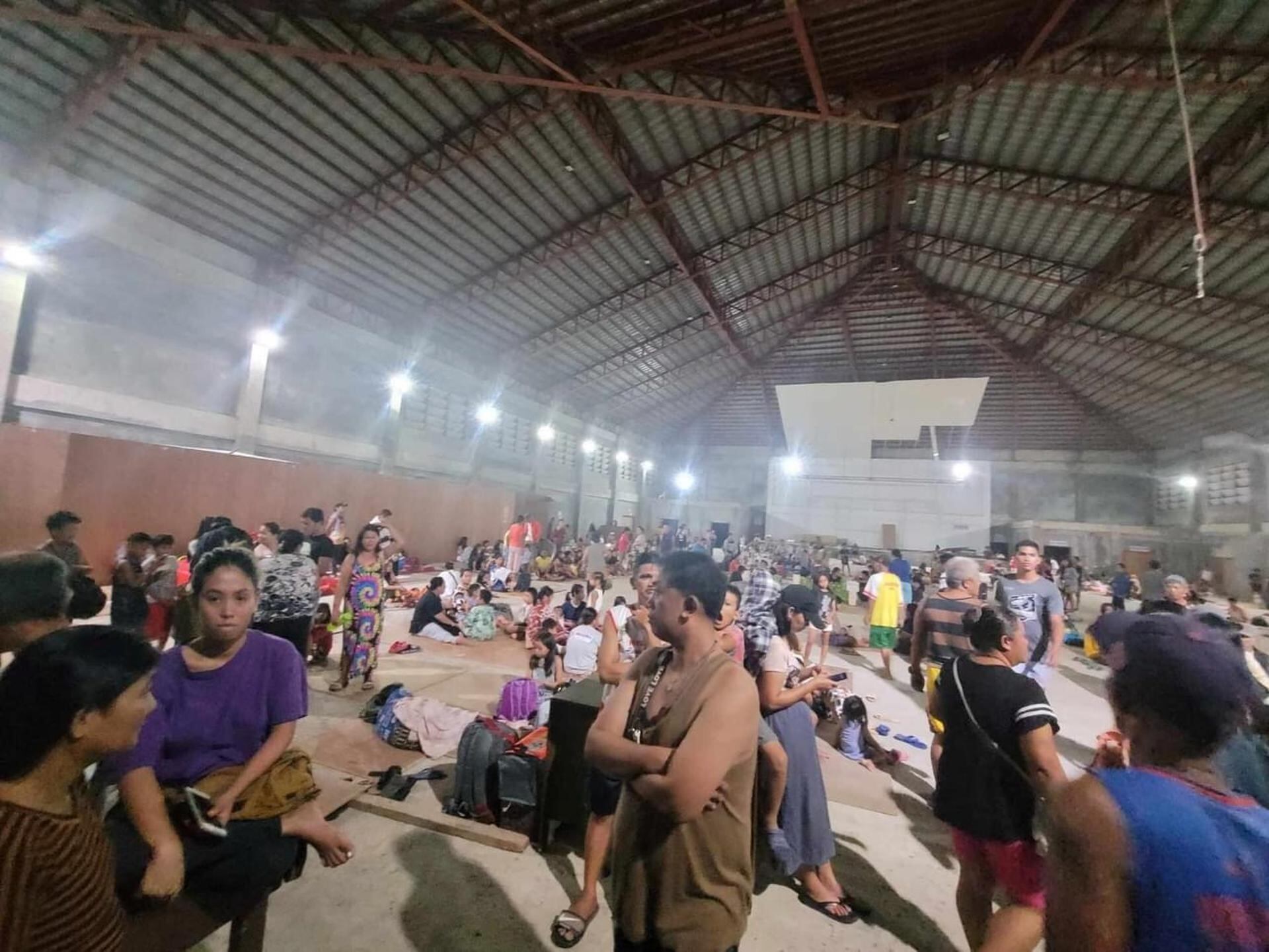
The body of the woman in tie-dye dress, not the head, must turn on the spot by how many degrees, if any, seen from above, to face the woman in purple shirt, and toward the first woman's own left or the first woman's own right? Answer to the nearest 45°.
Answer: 0° — they already face them

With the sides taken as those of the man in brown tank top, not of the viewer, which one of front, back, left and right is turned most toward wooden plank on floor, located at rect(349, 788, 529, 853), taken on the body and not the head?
right

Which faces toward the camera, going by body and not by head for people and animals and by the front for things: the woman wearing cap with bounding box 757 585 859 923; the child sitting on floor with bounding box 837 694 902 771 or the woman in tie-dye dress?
the woman in tie-dye dress

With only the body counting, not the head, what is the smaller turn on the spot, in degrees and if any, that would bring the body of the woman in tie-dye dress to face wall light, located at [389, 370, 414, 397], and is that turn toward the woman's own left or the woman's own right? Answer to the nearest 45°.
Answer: approximately 180°

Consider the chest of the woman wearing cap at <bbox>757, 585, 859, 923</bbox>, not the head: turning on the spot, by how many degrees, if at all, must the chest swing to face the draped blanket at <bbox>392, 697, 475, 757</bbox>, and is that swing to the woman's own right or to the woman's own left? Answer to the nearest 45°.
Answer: approximately 180°

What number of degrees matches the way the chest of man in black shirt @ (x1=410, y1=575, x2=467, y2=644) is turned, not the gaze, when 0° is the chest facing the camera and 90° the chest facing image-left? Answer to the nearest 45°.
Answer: approximately 270°

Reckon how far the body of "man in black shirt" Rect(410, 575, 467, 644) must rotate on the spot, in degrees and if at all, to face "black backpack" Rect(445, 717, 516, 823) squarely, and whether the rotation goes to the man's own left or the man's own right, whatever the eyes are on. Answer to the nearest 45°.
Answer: approximately 90° to the man's own right

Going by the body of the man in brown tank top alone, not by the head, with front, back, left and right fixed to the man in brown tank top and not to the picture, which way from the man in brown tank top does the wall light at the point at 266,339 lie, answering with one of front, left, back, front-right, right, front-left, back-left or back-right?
right

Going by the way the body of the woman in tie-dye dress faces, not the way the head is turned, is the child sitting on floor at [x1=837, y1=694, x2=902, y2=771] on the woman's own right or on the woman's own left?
on the woman's own left

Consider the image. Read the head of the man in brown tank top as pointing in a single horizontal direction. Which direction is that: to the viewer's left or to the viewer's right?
to the viewer's left

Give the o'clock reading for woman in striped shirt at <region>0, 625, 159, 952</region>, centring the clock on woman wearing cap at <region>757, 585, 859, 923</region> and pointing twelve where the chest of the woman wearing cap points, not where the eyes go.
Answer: The woman in striped shirt is roughly at 4 o'clock from the woman wearing cap.
